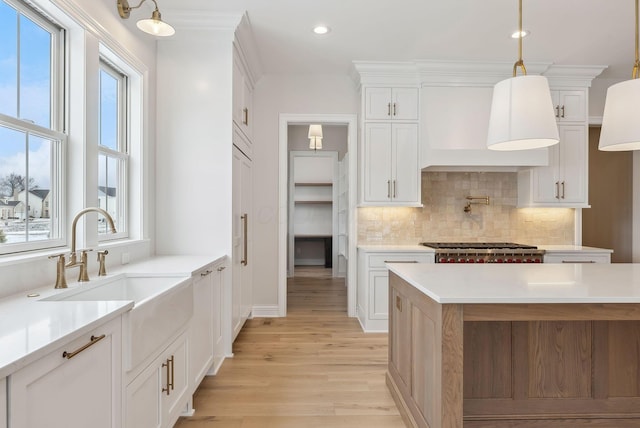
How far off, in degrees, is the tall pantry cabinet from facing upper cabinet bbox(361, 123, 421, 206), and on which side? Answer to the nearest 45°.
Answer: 0° — it already faces it

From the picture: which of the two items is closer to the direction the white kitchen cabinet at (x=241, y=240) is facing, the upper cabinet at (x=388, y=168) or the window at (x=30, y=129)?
the upper cabinet

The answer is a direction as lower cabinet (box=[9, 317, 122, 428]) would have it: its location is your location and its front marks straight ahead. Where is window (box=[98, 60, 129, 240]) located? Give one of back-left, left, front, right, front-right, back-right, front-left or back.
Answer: back-left

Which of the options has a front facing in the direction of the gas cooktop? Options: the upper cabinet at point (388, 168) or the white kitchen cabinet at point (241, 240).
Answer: the white kitchen cabinet

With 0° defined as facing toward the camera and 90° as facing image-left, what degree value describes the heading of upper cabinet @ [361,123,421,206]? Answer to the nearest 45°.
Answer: approximately 0°

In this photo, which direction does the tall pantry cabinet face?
to the viewer's right

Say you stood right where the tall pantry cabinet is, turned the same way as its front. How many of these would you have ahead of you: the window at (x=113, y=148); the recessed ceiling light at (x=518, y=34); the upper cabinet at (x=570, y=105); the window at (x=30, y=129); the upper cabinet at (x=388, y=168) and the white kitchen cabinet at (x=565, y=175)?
4

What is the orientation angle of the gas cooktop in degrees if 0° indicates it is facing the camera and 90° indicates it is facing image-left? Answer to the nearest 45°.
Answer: approximately 0°

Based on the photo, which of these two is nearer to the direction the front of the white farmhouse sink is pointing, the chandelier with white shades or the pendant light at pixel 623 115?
the pendant light

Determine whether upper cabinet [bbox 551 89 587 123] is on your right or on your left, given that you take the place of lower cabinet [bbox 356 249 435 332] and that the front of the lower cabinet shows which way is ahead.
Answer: on your left
